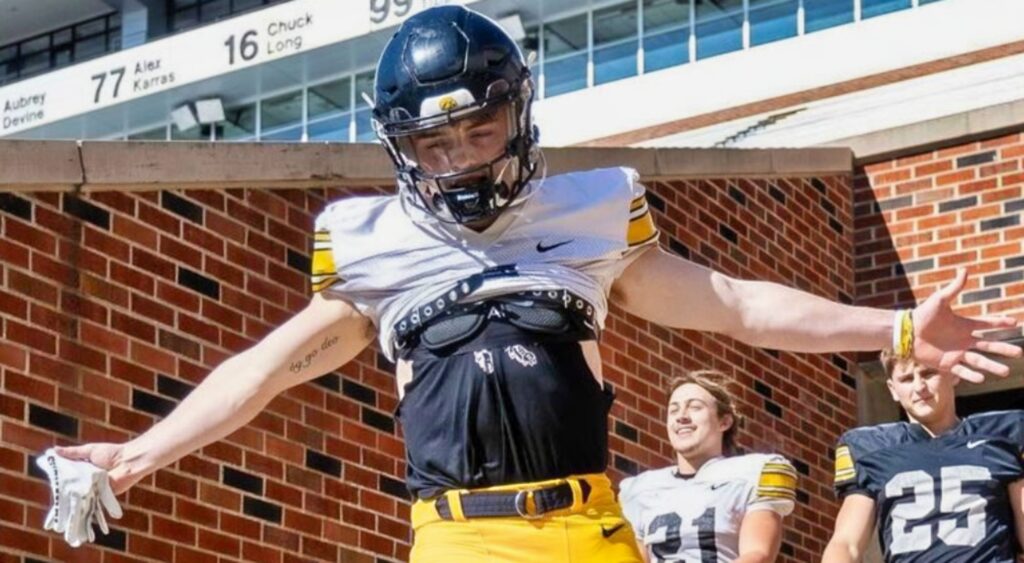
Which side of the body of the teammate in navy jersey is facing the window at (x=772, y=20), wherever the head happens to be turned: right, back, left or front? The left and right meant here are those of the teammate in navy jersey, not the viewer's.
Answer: back

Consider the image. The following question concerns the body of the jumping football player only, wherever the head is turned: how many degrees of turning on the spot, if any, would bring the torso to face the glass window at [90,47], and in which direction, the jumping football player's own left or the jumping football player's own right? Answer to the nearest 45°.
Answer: approximately 180°

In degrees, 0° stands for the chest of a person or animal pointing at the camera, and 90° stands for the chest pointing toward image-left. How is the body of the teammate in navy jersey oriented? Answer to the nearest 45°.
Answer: approximately 0°

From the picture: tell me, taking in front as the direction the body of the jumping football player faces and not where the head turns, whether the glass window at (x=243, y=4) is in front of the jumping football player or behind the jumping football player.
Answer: behind

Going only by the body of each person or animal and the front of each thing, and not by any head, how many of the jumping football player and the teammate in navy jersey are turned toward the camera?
2

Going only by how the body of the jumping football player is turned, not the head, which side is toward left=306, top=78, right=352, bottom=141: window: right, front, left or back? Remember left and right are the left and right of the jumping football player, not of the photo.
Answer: back

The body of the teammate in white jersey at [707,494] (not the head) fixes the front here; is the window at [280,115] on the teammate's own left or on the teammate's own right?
on the teammate's own right

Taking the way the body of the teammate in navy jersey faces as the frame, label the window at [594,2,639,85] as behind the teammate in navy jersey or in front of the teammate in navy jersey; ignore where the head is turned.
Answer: behind

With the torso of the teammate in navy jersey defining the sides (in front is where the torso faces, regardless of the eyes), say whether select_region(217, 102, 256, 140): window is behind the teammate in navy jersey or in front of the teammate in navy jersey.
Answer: behind
